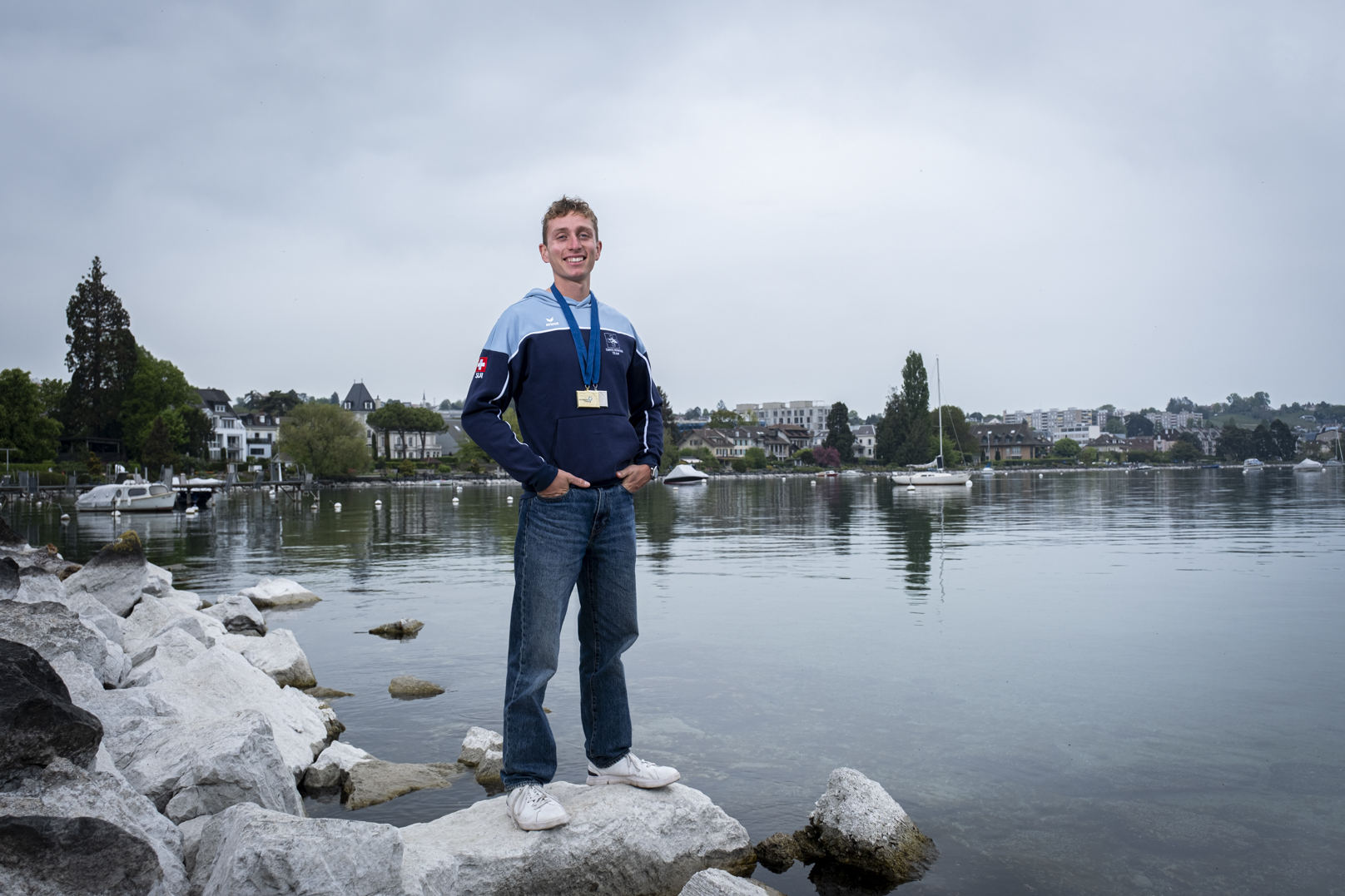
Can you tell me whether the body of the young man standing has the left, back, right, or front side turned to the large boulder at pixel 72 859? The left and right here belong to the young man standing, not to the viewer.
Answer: right

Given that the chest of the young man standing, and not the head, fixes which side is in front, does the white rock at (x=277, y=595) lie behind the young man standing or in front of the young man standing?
behind

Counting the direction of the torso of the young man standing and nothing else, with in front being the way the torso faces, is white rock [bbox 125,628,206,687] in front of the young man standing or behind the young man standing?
behind

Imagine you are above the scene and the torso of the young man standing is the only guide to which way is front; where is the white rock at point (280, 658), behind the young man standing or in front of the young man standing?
behind

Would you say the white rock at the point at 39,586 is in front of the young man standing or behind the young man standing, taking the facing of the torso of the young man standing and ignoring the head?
behind

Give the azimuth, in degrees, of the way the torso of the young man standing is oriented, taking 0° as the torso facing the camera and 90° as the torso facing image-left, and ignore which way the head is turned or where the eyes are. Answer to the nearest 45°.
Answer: approximately 315°
